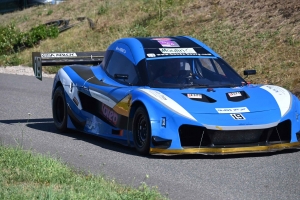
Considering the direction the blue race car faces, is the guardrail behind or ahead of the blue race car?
behind

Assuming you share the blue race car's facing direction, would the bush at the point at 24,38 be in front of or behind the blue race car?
behind

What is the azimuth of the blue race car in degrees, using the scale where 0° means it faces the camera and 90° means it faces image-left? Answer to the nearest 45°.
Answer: approximately 315°
